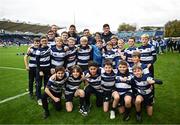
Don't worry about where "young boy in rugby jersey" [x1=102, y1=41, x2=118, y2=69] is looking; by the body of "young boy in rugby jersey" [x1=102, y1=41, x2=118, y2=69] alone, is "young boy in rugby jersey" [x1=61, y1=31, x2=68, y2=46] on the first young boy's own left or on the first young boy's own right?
on the first young boy's own right

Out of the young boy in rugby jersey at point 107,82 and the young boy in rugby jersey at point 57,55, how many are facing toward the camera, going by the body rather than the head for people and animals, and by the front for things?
2

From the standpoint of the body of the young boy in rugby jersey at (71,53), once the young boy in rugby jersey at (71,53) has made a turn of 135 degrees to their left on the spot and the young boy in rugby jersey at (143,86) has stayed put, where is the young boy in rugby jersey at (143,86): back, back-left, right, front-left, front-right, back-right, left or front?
right

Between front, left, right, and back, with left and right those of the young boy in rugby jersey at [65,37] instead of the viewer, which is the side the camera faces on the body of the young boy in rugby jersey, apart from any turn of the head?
front

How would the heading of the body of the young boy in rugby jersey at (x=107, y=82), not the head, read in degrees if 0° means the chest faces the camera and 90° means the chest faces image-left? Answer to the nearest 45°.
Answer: approximately 0°

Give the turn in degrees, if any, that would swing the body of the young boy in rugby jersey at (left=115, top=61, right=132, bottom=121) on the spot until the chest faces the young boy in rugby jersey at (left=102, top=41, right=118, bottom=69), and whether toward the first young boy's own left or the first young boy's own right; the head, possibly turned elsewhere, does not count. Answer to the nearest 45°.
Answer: approximately 180°

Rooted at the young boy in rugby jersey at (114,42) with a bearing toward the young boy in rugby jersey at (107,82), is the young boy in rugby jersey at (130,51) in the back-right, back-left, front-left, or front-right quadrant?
front-left

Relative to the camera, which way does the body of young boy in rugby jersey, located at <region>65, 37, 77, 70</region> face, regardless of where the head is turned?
toward the camera

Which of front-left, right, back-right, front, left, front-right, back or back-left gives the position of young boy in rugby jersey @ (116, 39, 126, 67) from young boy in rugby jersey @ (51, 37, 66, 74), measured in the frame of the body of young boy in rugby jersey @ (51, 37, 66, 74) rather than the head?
left

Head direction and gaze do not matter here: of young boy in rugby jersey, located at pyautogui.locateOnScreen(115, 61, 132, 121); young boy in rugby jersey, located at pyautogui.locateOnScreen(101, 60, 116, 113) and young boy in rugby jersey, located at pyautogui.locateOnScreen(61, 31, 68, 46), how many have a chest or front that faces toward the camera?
3

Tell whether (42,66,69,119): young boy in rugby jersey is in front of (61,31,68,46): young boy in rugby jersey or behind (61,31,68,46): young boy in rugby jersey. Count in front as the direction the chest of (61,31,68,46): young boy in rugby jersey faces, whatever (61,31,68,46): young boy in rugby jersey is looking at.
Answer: in front
